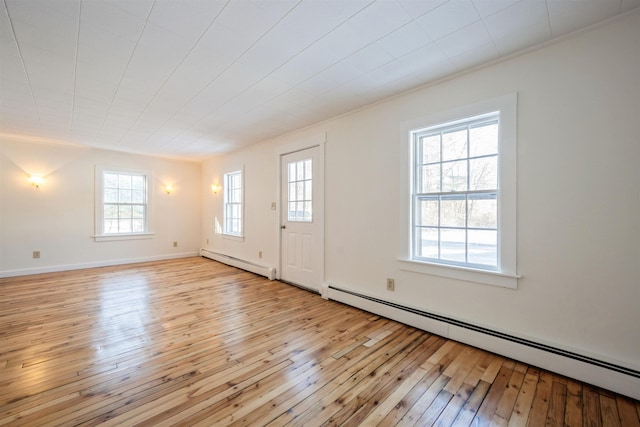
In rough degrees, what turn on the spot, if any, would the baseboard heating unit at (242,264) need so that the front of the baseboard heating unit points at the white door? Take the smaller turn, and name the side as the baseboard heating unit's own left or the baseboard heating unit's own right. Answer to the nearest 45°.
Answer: approximately 90° to the baseboard heating unit's own left

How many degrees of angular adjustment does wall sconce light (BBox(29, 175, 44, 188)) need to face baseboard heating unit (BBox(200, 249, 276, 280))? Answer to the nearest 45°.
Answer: approximately 45° to its left

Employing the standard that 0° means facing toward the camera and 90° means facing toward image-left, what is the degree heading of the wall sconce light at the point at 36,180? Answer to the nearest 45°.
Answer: approximately 0°

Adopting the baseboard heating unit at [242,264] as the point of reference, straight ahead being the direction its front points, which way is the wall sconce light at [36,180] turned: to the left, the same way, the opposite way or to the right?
to the left

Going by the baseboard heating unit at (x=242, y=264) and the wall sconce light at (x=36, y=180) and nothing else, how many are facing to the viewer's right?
0

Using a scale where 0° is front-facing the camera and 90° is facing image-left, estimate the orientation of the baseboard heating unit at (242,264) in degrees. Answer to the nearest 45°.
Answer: approximately 45°

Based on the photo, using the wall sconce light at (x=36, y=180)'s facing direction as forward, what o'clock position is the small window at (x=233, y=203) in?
The small window is roughly at 10 o'clock from the wall sconce light.

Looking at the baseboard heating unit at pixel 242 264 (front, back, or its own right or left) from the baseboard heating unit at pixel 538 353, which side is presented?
left

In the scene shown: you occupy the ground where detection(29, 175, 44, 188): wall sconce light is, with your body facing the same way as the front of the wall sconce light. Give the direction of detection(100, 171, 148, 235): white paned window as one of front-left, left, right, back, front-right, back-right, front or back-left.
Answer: left

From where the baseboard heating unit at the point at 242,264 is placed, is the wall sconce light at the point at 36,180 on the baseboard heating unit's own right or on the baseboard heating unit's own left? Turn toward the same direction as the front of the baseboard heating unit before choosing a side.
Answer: on the baseboard heating unit's own right

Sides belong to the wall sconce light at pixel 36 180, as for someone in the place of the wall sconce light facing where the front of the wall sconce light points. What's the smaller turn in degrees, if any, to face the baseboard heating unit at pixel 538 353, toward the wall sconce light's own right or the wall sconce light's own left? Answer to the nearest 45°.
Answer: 0° — it already faces it
